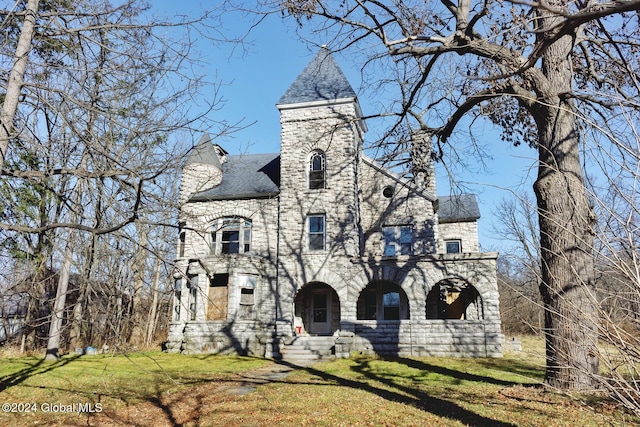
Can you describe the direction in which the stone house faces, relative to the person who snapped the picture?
facing the viewer
